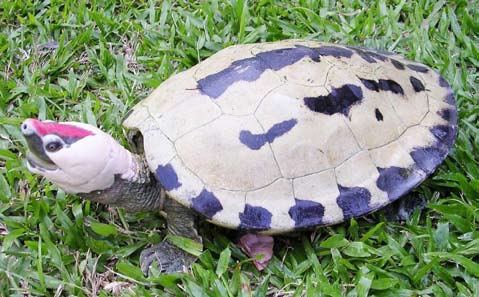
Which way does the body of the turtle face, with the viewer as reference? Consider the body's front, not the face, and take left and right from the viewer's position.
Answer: facing to the left of the viewer
